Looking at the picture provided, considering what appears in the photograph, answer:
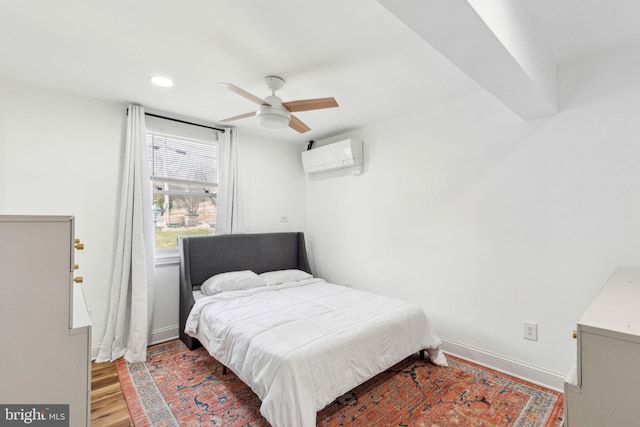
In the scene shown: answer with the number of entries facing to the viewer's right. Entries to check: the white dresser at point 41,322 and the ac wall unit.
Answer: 1

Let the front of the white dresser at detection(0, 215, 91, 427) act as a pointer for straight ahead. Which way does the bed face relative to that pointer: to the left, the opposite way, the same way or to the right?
to the right

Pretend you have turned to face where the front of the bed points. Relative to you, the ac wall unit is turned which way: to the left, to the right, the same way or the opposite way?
to the right

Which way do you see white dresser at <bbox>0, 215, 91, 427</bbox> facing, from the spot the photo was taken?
facing to the right of the viewer

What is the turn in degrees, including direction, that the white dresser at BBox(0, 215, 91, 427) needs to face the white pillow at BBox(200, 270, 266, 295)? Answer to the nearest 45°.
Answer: approximately 45° to its left

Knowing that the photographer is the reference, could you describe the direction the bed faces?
facing the viewer and to the right of the viewer

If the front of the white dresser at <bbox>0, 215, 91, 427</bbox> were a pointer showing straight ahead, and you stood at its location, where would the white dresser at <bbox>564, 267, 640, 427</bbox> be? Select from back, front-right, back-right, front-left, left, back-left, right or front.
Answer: front-right

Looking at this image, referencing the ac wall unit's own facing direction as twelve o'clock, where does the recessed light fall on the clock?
The recessed light is roughly at 12 o'clock from the ac wall unit.

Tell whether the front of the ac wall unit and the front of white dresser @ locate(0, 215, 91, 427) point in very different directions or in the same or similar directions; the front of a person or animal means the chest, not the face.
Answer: very different directions

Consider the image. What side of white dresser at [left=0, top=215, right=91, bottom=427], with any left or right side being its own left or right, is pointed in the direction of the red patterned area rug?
front
